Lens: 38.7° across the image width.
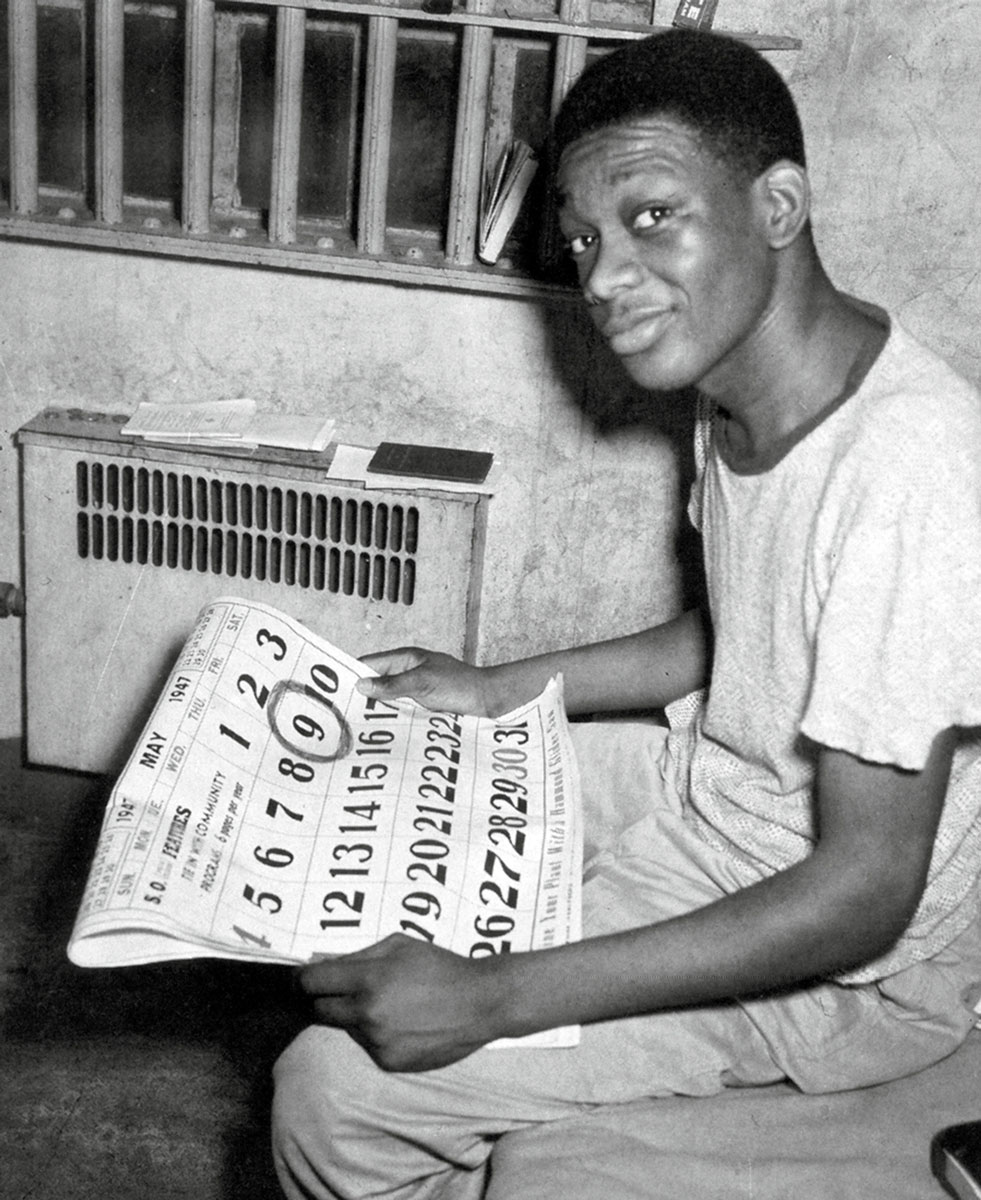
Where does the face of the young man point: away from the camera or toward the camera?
toward the camera

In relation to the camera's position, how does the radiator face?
facing the viewer

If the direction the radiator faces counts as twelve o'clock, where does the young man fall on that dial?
The young man is roughly at 11 o'clock from the radiator.
